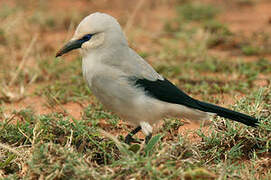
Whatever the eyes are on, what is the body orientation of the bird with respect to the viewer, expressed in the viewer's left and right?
facing to the left of the viewer
